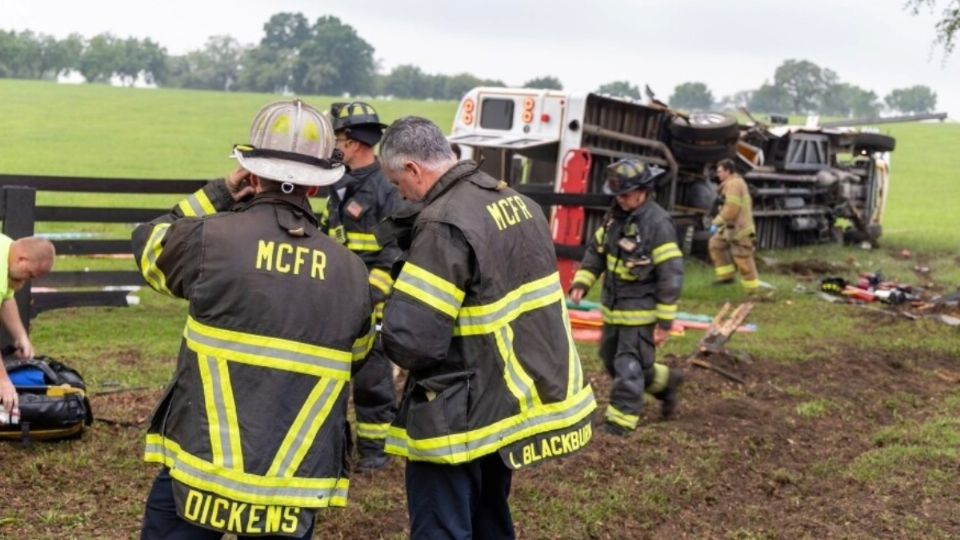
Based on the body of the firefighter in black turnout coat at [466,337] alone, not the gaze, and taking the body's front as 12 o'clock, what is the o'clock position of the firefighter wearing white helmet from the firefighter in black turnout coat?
The firefighter wearing white helmet is roughly at 9 o'clock from the firefighter in black turnout coat.

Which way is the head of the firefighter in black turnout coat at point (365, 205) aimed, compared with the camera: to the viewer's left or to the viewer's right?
to the viewer's left

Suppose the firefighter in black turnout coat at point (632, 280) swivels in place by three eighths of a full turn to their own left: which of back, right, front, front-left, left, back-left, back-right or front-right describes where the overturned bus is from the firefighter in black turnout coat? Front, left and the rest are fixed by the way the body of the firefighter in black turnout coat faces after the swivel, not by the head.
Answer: left

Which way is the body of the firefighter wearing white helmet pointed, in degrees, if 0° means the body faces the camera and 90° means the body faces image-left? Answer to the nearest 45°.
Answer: approximately 180°

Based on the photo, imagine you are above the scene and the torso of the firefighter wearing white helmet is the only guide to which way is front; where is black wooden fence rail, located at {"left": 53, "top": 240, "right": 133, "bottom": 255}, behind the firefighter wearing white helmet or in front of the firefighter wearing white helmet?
in front

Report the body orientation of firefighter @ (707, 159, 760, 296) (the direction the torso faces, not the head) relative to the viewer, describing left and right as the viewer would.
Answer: facing to the left of the viewer

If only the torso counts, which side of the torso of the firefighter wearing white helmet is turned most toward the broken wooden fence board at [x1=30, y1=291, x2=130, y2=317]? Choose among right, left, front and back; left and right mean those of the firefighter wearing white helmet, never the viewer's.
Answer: front

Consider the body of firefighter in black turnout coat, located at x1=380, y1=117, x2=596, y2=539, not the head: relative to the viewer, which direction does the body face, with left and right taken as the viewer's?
facing away from the viewer and to the left of the viewer

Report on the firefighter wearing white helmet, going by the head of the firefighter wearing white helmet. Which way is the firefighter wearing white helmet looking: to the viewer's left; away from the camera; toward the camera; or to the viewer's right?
away from the camera
